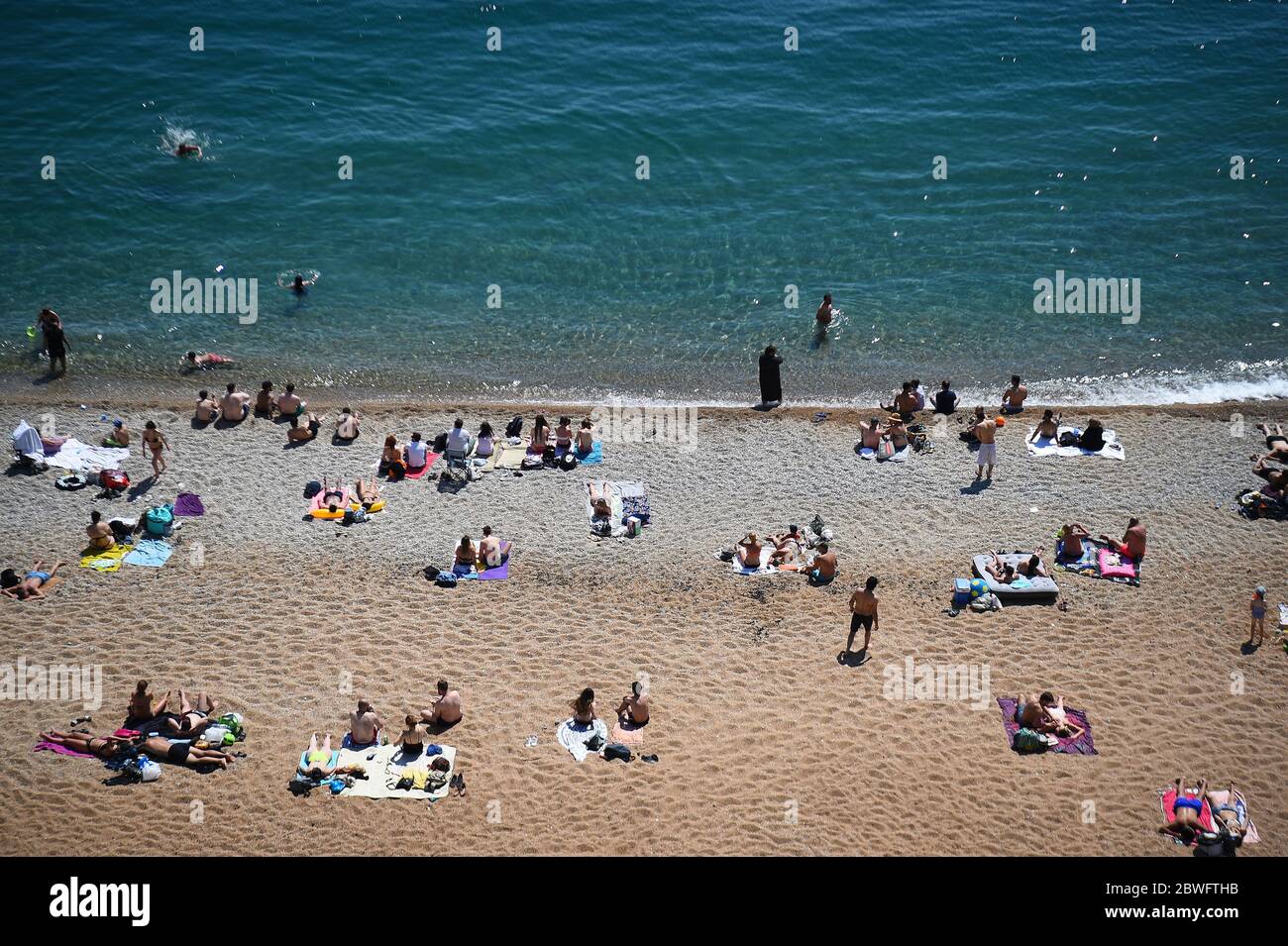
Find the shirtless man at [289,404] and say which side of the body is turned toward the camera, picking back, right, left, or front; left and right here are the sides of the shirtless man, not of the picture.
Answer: back

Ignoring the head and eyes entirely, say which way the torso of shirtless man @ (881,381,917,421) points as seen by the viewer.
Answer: away from the camera

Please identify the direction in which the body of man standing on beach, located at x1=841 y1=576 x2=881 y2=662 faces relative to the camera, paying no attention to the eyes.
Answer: away from the camera

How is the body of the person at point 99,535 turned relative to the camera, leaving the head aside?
away from the camera

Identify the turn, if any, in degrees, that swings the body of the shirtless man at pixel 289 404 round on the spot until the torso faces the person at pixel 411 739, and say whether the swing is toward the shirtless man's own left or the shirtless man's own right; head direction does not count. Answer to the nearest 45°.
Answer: approximately 180°

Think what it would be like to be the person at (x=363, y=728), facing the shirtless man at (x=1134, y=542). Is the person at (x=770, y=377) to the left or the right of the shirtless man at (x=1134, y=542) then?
left

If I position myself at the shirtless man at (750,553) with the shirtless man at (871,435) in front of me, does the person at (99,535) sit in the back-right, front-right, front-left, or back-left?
back-left

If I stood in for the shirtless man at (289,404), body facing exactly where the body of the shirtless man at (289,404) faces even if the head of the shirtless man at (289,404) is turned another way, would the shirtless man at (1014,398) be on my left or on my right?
on my right

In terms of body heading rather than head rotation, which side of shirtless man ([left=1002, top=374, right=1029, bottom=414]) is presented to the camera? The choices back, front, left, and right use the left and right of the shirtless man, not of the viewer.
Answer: back

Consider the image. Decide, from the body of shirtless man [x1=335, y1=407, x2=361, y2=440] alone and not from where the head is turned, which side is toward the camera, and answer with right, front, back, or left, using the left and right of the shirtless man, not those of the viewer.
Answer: back

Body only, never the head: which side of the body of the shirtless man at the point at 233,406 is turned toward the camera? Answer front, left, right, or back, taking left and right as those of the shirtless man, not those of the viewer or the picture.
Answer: back
